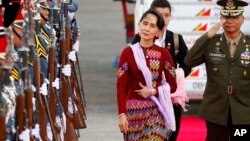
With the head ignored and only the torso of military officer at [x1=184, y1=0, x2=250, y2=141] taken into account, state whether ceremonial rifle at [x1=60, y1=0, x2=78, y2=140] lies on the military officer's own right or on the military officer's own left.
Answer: on the military officer's own right

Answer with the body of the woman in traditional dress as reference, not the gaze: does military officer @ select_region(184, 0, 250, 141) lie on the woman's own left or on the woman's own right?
on the woman's own left

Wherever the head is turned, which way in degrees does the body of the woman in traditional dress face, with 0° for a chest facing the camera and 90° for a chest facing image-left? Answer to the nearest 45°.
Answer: approximately 0°

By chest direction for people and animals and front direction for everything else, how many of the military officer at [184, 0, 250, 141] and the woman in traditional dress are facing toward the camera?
2

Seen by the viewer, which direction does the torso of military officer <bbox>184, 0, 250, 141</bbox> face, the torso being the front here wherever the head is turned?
toward the camera

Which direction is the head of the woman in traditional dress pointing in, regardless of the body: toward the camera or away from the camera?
toward the camera

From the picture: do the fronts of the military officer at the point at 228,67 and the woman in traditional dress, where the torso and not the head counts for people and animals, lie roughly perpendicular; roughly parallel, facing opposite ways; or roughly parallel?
roughly parallel

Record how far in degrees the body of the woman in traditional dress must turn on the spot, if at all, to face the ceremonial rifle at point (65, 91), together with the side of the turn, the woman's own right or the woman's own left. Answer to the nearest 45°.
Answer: approximately 135° to the woman's own right

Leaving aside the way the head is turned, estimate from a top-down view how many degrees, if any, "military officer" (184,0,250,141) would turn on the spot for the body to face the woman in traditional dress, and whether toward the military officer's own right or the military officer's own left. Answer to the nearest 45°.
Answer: approximately 45° to the military officer's own right
